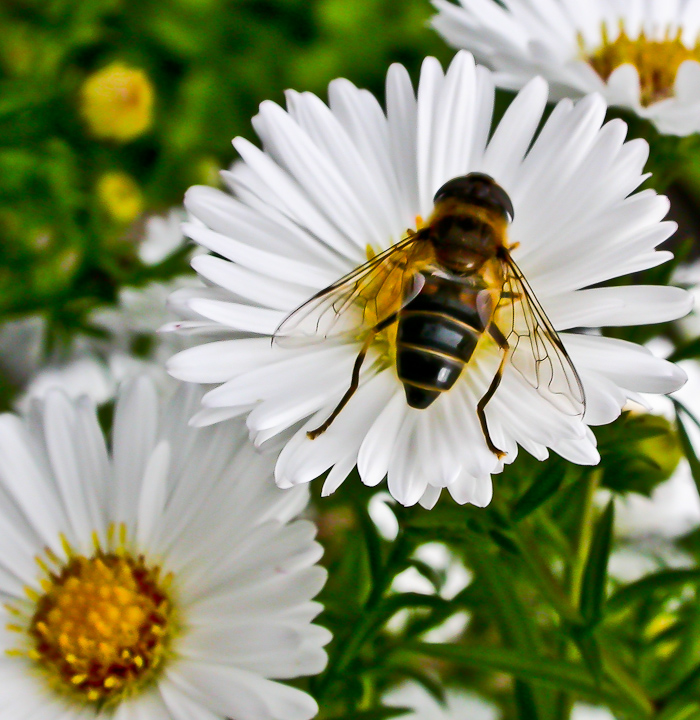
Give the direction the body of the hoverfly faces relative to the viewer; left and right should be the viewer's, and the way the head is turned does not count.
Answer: facing away from the viewer

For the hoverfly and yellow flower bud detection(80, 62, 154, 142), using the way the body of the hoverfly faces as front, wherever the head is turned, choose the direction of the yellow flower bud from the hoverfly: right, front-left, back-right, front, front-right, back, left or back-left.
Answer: front-left

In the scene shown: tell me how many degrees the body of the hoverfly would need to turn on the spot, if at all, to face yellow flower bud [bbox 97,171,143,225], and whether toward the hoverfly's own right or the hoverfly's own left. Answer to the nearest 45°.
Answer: approximately 45° to the hoverfly's own left
